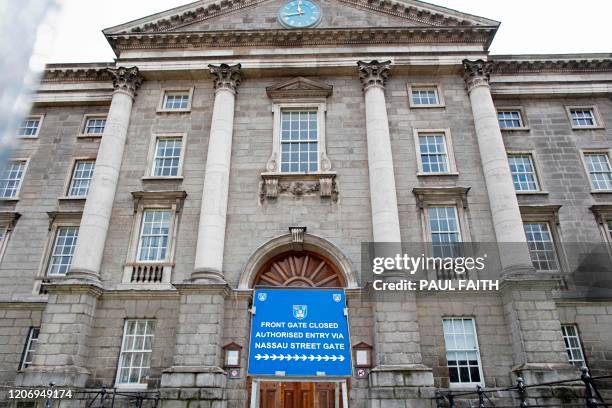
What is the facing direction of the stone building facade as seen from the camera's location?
facing the viewer

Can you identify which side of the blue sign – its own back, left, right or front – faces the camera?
front
